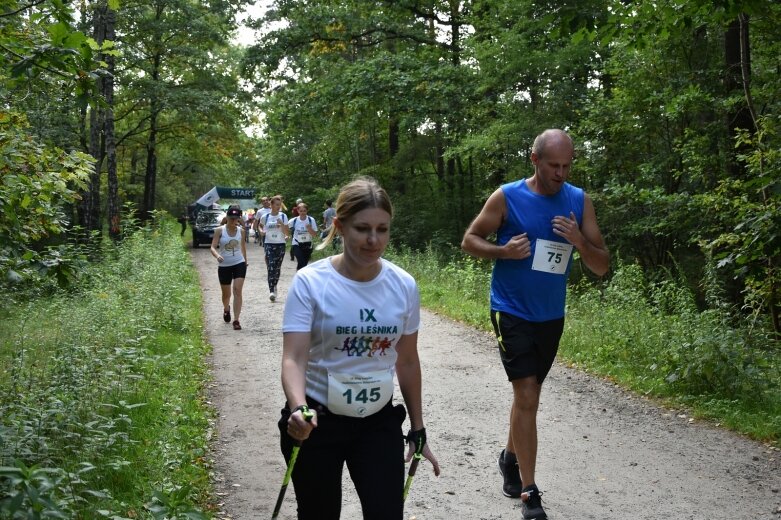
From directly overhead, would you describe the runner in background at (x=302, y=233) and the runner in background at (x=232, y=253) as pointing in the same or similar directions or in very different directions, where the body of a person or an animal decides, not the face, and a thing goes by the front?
same or similar directions

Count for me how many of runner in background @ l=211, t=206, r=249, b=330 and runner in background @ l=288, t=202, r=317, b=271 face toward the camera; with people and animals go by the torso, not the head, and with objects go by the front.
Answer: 2

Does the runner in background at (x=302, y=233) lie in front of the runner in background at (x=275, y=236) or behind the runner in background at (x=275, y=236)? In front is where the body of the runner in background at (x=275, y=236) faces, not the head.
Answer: behind

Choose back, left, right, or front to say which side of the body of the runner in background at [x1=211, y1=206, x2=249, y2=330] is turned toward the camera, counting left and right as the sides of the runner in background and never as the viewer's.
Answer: front

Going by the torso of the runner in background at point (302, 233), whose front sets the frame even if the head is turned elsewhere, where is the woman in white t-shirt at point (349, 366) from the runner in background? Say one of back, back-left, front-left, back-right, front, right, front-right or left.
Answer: front

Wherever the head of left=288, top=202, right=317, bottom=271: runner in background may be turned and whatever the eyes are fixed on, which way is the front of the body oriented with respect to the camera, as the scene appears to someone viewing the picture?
toward the camera

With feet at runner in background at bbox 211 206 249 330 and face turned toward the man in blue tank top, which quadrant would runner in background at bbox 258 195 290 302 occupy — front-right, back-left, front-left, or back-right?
back-left

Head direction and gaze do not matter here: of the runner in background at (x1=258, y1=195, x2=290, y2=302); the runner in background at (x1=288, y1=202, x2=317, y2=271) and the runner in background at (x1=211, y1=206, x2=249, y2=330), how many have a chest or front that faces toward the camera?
3

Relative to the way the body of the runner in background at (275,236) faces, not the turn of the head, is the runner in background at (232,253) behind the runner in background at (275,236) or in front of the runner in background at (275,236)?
in front

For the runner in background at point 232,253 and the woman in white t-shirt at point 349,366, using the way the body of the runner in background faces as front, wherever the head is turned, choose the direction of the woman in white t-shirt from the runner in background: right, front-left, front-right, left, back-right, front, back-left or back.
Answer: front

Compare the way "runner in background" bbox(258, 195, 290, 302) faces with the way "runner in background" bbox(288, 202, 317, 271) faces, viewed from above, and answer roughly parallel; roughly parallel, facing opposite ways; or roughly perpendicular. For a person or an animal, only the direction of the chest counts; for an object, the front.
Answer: roughly parallel

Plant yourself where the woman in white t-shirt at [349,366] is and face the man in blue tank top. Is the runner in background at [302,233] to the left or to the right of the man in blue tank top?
left

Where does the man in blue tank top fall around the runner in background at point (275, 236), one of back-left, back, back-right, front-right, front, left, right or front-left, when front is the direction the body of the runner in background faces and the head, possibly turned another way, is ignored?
front

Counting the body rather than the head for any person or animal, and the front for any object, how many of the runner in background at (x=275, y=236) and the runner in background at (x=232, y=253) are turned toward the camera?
2

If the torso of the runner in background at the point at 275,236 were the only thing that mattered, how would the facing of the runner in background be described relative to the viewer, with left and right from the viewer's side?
facing the viewer

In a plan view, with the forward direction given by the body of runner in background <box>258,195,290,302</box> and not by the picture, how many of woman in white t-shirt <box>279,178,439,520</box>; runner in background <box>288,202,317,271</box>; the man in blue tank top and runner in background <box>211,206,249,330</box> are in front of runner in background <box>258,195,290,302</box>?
3
